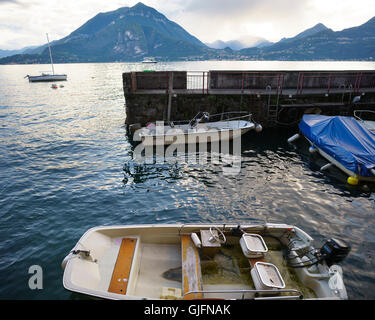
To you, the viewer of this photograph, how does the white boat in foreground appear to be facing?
facing to the left of the viewer

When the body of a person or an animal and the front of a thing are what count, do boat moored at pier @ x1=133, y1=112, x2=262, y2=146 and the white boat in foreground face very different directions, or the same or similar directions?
very different directions

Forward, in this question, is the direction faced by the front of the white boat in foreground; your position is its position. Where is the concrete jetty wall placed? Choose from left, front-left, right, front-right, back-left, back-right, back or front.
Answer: right

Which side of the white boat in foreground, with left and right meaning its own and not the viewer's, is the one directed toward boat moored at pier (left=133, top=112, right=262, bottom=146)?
right

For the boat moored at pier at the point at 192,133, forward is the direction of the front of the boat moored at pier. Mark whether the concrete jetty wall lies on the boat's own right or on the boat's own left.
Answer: on the boat's own left

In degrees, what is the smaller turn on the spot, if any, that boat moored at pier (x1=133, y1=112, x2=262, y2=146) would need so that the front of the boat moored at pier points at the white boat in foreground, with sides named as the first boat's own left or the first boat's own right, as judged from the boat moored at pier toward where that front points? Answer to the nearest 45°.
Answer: approximately 90° to the first boat's own right

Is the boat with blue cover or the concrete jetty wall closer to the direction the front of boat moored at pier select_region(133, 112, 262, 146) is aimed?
the boat with blue cover
